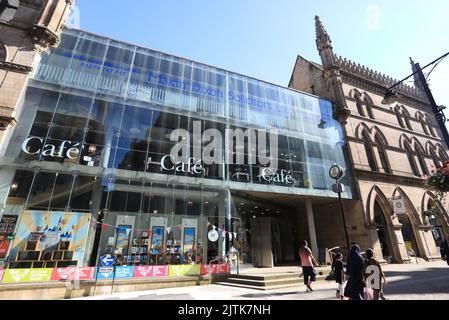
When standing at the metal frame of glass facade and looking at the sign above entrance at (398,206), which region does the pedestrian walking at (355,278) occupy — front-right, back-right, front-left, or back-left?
front-right

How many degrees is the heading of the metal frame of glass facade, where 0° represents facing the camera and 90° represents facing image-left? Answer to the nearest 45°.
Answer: approximately 315°

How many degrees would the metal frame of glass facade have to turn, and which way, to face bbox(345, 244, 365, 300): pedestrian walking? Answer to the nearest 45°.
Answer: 0° — it already faces them

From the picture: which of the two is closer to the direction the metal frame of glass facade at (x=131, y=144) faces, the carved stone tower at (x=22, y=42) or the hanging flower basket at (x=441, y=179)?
the hanging flower basket

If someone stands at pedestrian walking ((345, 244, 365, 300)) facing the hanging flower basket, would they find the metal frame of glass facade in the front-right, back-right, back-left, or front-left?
back-left

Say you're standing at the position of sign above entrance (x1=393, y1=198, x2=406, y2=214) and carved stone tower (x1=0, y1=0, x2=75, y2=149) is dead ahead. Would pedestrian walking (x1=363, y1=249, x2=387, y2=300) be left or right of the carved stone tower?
left

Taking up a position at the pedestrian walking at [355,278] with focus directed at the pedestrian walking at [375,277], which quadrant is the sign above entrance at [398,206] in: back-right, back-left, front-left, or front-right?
front-left

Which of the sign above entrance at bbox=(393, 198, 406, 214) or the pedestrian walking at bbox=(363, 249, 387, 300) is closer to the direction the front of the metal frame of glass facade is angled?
the pedestrian walking

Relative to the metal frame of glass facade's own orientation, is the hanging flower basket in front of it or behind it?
in front
